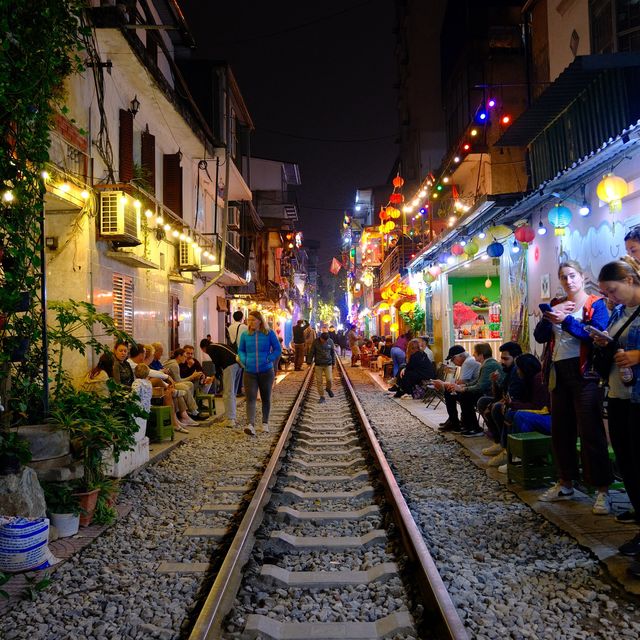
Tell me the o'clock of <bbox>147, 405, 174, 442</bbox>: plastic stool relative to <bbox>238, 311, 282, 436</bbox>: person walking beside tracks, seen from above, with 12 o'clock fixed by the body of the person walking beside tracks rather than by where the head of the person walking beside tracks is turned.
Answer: The plastic stool is roughly at 2 o'clock from the person walking beside tracks.

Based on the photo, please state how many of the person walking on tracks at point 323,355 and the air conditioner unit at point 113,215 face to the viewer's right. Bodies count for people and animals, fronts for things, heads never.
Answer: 1

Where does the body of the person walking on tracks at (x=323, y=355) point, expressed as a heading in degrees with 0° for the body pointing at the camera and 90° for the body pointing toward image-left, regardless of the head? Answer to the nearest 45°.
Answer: approximately 0°

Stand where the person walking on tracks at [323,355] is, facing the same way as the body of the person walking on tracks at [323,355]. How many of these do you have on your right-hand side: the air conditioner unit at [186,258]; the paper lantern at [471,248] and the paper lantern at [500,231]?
1

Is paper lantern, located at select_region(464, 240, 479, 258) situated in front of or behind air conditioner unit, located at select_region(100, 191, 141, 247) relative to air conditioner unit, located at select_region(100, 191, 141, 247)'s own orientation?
in front

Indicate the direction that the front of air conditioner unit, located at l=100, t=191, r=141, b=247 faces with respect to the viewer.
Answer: facing to the right of the viewer

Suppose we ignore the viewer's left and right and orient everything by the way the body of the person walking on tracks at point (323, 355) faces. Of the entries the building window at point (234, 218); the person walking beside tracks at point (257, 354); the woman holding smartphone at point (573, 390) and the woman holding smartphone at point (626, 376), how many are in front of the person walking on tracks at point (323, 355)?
3

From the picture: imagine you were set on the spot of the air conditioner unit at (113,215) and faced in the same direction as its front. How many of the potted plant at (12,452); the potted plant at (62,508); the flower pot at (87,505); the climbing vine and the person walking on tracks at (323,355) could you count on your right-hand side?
4

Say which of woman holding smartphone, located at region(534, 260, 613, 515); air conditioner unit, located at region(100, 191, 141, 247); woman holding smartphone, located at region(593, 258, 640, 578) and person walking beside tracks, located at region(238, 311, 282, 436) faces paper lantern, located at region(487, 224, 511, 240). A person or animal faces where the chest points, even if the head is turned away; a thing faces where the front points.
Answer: the air conditioner unit

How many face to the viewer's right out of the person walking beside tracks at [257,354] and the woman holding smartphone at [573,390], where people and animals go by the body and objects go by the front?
0

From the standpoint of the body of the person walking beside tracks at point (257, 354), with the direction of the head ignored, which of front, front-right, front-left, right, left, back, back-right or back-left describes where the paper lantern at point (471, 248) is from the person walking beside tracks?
back-left
